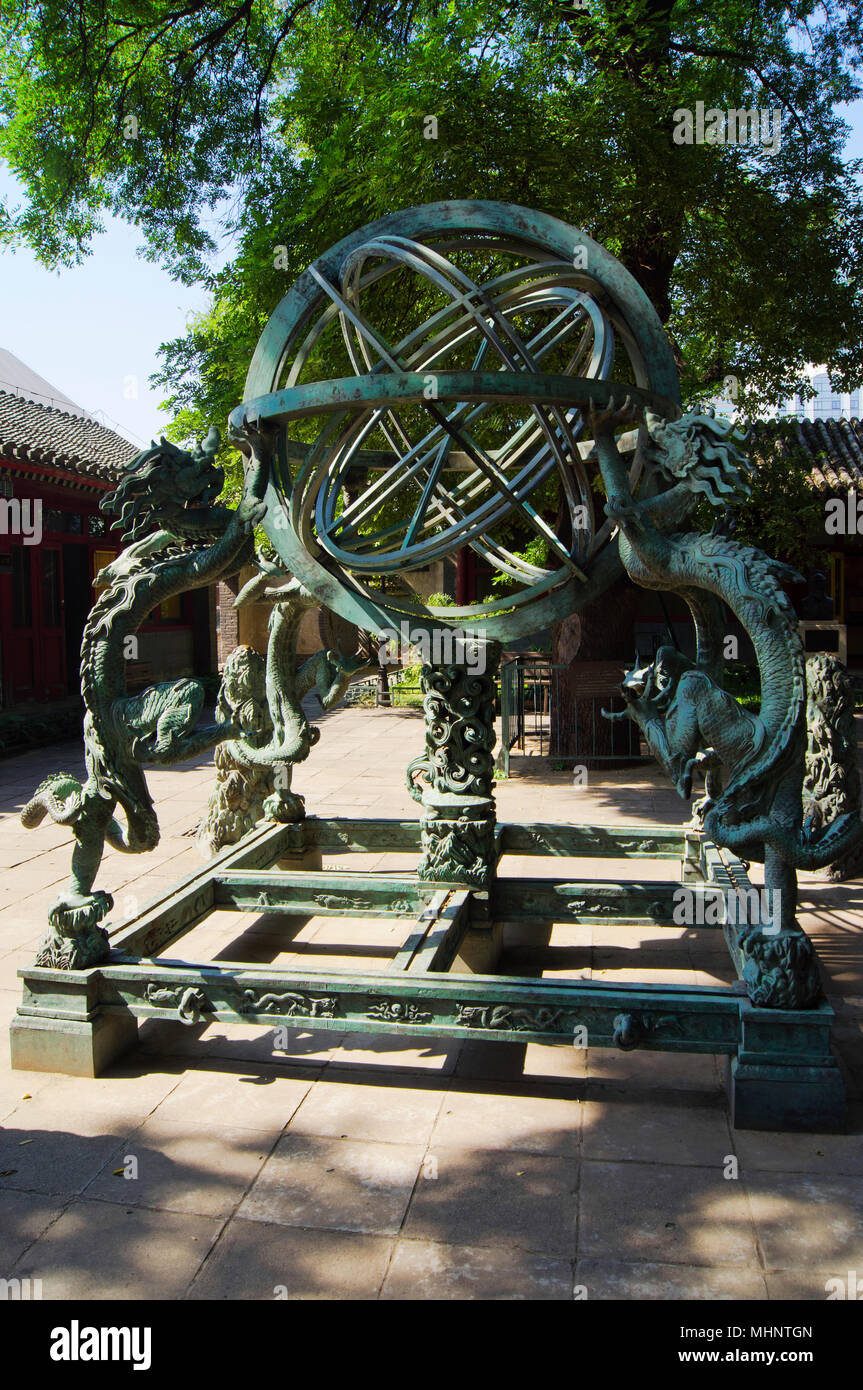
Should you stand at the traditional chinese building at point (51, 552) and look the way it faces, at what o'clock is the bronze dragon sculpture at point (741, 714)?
The bronze dragon sculpture is roughly at 1 o'clock from the traditional chinese building.

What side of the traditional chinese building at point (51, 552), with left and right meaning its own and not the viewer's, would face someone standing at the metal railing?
front

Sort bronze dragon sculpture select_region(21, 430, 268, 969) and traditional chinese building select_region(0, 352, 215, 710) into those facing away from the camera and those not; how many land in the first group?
0

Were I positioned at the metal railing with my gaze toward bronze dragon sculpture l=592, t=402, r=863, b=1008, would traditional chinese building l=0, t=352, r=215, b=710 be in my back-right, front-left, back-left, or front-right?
back-right

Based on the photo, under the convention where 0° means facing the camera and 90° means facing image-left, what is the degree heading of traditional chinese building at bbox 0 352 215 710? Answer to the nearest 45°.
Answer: approximately 315°

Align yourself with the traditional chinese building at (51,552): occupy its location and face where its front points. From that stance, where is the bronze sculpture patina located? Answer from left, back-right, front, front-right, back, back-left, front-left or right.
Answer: front-right

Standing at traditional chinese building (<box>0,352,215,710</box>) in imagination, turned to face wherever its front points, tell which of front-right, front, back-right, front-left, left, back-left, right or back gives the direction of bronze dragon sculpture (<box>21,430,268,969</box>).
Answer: front-right
